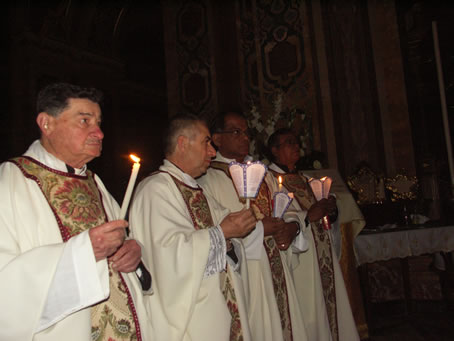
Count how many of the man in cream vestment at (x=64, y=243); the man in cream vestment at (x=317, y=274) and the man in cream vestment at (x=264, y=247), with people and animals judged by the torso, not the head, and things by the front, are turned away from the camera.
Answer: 0

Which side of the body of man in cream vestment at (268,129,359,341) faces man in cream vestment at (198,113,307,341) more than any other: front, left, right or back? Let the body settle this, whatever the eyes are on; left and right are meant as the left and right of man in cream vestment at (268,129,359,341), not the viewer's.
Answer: right

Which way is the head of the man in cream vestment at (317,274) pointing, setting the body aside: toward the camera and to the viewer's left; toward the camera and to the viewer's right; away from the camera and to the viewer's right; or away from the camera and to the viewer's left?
toward the camera and to the viewer's right

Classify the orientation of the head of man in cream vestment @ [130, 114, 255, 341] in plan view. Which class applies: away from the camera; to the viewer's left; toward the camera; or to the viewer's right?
to the viewer's right

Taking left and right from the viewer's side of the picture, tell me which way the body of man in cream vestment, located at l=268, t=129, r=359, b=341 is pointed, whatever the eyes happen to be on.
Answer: facing the viewer and to the right of the viewer

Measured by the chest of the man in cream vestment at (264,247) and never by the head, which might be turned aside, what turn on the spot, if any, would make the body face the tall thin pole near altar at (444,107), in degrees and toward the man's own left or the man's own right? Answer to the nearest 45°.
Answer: approximately 45° to the man's own left

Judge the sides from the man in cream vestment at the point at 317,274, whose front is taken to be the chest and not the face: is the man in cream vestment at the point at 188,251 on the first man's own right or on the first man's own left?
on the first man's own right

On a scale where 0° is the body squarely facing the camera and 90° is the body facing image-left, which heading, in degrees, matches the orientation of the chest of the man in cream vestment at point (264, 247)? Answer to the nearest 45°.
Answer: approximately 315°

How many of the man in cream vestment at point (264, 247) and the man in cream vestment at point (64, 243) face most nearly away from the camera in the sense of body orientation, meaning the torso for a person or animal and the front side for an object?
0
